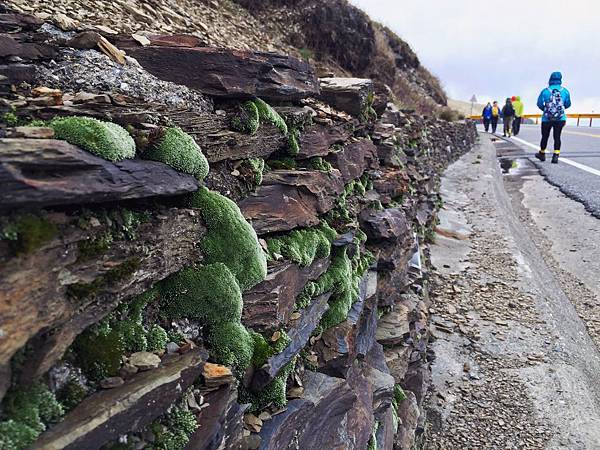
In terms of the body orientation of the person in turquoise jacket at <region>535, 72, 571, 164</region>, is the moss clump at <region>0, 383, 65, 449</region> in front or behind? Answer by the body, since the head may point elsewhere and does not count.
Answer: behind

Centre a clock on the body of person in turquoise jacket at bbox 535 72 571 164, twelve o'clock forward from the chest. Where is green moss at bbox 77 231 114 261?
The green moss is roughly at 6 o'clock from the person in turquoise jacket.

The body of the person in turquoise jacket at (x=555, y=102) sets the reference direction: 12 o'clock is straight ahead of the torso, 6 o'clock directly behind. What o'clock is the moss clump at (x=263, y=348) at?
The moss clump is roughly at 6 o'clock from the person in turquoise jacket.

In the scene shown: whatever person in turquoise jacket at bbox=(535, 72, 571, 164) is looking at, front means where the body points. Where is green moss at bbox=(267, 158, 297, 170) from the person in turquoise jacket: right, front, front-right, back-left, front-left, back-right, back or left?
back

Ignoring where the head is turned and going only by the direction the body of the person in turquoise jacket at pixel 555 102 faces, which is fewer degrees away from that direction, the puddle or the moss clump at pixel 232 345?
the puddle

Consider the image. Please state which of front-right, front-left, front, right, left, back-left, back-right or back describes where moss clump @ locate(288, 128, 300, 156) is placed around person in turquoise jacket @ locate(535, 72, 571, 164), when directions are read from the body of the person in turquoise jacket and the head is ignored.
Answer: back

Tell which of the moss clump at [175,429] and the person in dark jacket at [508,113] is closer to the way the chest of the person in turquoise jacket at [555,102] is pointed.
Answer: the person in dark jacket

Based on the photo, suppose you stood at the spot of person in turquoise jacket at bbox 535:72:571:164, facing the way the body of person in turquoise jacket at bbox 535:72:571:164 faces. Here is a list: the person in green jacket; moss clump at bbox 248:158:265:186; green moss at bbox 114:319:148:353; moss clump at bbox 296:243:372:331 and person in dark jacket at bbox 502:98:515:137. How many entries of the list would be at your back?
3

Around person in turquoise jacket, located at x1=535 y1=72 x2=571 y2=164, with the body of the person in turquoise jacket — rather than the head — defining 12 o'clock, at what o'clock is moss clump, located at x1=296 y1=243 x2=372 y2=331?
The moss clump is roughly at 6 o'clock from the person in turquoise jacket.

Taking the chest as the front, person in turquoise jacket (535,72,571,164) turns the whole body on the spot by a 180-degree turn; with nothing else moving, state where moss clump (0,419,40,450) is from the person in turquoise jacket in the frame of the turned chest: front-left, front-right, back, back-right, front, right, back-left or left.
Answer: front

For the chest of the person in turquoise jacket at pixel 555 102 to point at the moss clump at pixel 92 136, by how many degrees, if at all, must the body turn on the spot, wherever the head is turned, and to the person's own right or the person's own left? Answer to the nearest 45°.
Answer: approximately 180°

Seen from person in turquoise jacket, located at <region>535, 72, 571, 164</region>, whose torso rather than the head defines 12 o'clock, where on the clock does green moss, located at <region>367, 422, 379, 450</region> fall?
The green moss is roughly at 6 o'clock from the person in turquoise jacket.

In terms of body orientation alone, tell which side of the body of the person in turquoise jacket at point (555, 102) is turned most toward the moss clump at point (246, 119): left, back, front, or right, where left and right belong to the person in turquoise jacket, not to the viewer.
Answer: back

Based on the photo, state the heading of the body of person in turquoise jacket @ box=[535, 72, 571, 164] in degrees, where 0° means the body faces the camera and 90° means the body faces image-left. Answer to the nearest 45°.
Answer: approximately 180°

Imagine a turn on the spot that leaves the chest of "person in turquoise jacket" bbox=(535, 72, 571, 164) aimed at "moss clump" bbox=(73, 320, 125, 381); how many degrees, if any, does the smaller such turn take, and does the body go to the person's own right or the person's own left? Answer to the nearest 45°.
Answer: approximately 180°

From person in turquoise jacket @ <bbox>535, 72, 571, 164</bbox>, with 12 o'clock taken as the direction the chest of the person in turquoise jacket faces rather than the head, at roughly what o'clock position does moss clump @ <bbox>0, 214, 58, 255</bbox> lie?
The moss clump is roughly at 6 o'clock from the person in turquoise jacket.

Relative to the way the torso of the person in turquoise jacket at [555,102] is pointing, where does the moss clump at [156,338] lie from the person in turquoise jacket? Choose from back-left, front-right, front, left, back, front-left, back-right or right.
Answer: back
